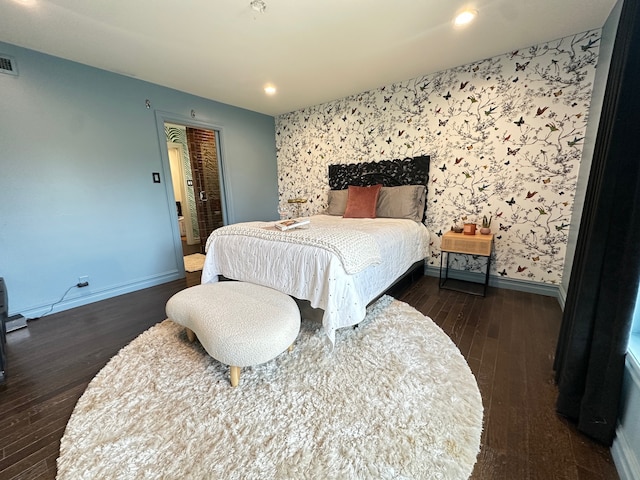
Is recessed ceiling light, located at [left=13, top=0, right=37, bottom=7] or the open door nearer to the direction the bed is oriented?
the recessed ceiling light

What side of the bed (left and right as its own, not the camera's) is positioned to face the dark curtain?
left

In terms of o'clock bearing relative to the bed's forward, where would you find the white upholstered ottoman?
The white upholstered ottoman is roughly at 12 o'clock from the bed.

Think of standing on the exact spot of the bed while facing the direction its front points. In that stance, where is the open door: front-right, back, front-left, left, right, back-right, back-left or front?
right

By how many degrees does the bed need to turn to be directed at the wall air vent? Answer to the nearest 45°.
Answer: approximately 45° to its right

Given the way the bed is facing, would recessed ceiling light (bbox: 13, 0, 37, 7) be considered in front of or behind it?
in front

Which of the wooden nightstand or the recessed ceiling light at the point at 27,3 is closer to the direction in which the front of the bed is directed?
the recessed ceiling light

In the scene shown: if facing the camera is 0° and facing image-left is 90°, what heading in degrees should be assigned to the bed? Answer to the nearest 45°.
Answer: approximately 45°

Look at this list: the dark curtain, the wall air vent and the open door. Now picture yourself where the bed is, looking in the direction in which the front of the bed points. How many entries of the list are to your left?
1
